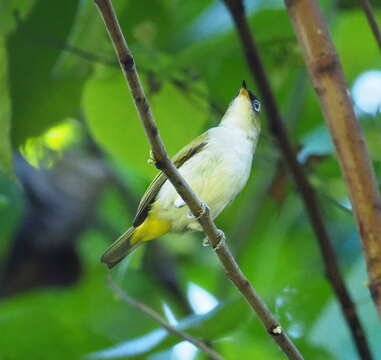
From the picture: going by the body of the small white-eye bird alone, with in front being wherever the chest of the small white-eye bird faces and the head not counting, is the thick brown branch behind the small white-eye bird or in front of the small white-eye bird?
in front

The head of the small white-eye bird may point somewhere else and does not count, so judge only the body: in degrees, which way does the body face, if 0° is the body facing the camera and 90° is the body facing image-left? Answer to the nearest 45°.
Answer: approximately 315°

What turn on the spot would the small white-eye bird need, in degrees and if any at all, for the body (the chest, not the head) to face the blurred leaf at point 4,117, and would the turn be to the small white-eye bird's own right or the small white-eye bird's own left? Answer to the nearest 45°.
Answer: approximately 135° to the small white-eye bird's own left

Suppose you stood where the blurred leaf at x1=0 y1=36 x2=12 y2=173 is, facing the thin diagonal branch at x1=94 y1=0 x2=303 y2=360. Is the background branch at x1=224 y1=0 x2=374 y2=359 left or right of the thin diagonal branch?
left
